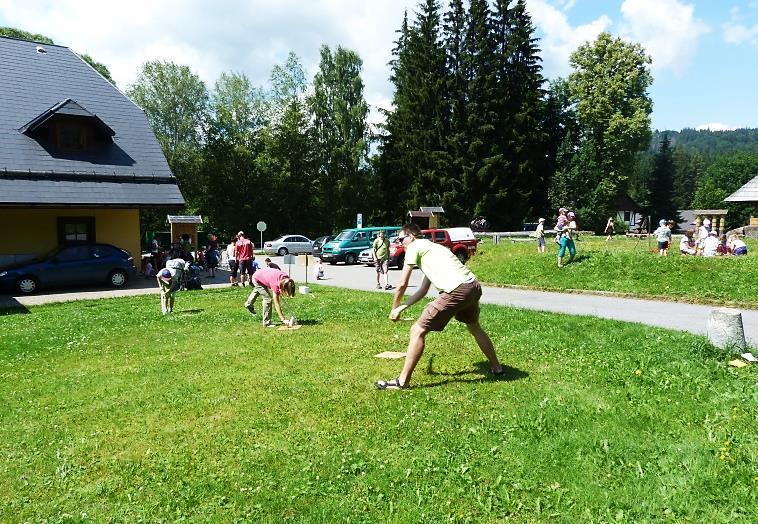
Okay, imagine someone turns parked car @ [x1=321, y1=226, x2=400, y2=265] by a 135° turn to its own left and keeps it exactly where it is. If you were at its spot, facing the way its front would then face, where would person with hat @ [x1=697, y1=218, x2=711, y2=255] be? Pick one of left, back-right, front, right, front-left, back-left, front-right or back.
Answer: front-right

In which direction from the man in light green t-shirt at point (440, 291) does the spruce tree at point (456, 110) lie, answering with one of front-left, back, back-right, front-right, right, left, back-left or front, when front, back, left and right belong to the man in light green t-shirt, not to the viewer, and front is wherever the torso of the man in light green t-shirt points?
right

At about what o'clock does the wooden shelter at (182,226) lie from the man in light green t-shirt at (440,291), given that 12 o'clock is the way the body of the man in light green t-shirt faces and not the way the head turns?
The wooden shelter is roughly at 2 o'clock from the man in light green t-shirt.

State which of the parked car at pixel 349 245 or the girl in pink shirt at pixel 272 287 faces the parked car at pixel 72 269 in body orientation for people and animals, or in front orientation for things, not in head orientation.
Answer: the parked car at pixel 349 245

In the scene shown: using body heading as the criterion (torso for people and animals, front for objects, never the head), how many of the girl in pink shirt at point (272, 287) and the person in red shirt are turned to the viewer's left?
0

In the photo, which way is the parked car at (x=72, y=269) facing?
to the viewer's left

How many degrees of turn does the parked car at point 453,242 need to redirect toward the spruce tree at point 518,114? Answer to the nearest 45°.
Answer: approximately 135° to its right

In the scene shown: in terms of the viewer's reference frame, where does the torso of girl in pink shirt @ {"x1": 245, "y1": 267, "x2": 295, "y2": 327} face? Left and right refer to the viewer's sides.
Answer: facing to the right of the viewer

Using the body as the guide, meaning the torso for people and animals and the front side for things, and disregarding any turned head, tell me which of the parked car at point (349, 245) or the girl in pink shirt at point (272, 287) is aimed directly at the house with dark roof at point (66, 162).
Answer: the parked car

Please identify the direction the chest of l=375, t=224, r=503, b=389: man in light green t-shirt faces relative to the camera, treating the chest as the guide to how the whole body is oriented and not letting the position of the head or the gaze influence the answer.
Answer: to the viewer's left

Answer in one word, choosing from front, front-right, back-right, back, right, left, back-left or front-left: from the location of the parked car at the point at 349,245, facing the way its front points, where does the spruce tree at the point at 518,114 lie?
back

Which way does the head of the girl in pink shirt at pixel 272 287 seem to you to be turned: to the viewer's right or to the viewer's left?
to the viewer's right
